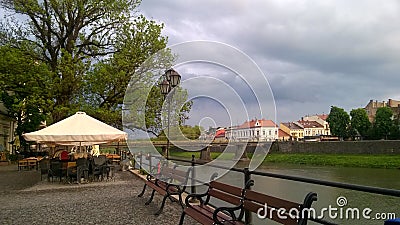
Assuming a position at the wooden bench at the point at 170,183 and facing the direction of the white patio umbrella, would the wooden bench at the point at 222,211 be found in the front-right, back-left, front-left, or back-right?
back-left

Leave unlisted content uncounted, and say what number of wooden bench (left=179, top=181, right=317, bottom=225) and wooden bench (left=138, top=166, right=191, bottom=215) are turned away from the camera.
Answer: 0
